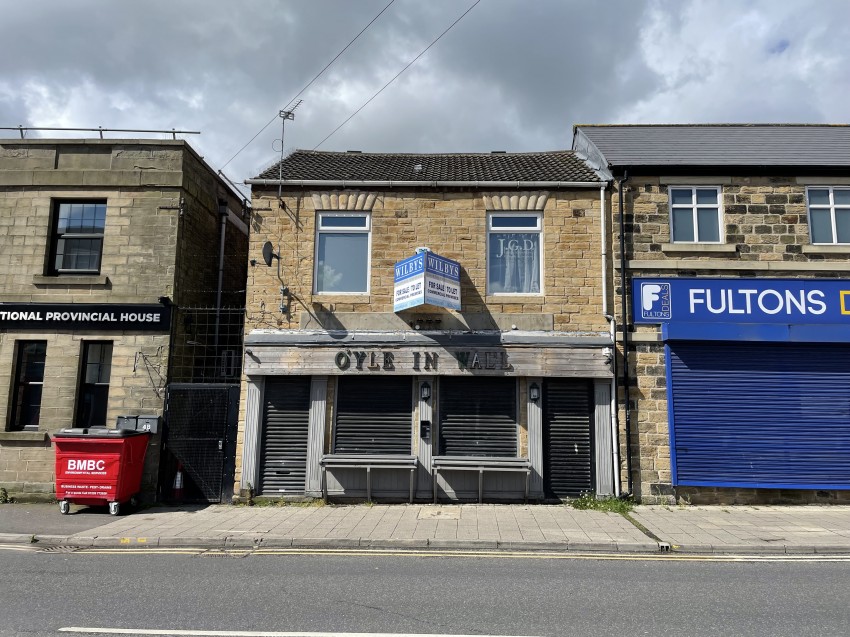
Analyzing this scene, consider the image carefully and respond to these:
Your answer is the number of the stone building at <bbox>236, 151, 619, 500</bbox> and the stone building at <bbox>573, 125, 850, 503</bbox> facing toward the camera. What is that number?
2

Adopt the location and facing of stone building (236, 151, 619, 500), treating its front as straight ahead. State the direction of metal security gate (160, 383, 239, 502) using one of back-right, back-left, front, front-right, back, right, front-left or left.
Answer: right

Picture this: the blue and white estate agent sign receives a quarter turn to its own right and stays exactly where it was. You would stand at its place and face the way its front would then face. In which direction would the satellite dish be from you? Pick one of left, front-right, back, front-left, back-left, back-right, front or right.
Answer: front

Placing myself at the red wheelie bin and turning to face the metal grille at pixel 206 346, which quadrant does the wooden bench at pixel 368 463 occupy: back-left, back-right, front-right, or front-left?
front-right

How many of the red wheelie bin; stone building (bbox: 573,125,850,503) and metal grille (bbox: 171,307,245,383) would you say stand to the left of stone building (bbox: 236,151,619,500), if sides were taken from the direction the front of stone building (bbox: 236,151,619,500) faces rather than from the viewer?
1

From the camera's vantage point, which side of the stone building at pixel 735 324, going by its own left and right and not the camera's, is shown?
front

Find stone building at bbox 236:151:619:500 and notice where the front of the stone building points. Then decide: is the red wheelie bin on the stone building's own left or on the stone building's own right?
on the stone building's own right

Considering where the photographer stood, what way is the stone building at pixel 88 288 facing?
facing the viewer

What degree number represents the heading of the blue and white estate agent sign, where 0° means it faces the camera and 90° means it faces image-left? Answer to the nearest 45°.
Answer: approximately 0°

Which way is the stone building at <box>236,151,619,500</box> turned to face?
toward the camera
